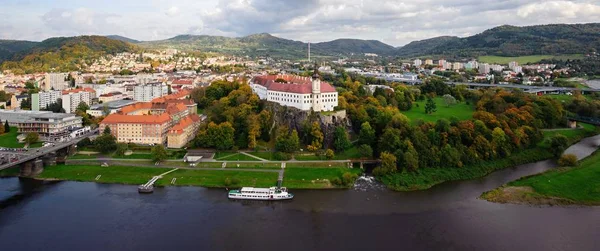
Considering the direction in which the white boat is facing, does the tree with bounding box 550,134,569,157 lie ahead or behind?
ahead

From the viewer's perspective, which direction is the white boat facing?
to the viewer's right

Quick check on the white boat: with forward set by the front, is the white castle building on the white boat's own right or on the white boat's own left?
on the white boat's own left

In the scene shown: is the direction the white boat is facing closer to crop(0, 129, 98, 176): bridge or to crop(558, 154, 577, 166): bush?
the bush

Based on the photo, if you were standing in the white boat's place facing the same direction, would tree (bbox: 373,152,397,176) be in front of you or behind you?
in front
